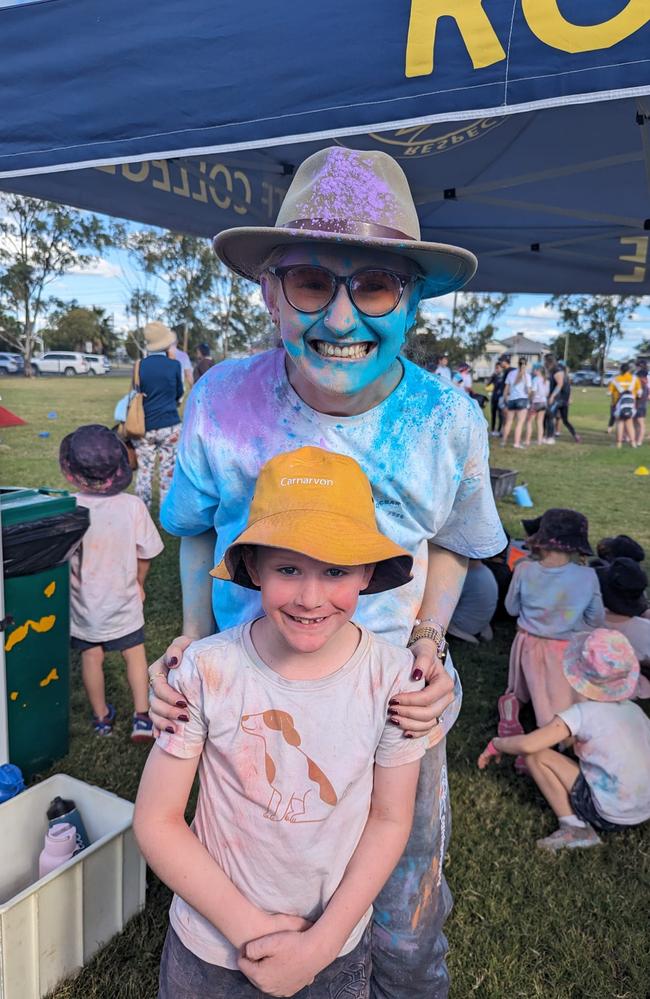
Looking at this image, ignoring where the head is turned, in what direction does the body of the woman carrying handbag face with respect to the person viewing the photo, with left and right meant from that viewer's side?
facing away from the viewer

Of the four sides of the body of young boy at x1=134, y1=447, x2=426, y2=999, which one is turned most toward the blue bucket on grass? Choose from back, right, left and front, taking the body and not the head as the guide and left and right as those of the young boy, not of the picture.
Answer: back

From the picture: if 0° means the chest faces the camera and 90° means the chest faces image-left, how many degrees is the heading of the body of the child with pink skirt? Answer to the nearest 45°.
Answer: approximately 180°

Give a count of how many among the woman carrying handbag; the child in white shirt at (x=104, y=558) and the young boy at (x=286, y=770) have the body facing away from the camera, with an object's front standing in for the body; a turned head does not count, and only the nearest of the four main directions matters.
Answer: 2

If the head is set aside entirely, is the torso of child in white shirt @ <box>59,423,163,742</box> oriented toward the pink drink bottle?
no

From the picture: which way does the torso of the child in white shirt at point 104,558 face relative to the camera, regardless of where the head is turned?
away from the camera

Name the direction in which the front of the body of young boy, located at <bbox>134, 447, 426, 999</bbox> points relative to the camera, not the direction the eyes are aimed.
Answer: toward the camera

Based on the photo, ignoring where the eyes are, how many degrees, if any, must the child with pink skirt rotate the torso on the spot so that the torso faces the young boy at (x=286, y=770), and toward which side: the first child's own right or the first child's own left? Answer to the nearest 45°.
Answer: approximately 180°

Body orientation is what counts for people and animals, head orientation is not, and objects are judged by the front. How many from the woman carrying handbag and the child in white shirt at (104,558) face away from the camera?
2

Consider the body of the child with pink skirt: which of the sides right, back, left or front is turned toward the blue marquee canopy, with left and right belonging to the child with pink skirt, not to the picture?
back

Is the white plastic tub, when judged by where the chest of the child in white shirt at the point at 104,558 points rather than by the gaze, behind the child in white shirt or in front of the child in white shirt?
behind

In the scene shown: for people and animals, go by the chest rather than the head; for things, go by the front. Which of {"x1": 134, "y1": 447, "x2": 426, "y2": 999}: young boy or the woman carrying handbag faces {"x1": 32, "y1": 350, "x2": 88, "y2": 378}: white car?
the woman carrying handbag

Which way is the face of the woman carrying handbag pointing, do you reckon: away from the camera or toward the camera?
away from the camera

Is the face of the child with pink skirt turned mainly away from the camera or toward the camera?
away from the camera

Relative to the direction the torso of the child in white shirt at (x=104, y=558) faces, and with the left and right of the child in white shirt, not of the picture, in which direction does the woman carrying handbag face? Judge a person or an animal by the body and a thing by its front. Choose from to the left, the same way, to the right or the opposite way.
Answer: the same way

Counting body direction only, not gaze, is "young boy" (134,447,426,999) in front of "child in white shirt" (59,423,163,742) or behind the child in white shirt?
behind

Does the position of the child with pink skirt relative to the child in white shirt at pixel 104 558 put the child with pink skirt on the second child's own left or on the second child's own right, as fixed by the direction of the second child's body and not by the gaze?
on the second child's own right

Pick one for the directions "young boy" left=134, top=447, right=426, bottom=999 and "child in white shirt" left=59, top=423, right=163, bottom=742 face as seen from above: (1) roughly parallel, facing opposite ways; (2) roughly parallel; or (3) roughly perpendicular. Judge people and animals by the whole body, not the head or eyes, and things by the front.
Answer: roughly parallel, facing opposite ways

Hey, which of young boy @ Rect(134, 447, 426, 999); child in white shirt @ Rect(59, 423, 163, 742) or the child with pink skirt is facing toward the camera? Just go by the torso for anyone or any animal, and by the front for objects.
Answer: the young boy
